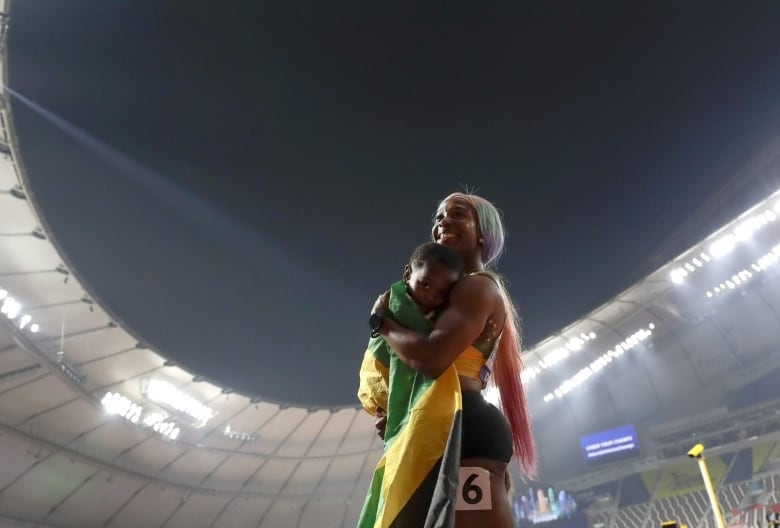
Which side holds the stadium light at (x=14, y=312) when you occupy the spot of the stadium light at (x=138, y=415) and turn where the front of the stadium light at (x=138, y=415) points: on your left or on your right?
on your right

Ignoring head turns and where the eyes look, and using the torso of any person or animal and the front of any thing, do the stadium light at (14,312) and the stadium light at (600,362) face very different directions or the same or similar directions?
very different directions

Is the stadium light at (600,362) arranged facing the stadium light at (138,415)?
yes

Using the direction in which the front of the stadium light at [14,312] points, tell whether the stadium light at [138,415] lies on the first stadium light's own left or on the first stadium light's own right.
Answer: on the first stadium light's own left

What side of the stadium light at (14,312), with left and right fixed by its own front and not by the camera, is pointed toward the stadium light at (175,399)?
left

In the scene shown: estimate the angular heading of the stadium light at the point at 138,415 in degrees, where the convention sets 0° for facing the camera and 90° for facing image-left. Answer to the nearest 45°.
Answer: approximately 315°

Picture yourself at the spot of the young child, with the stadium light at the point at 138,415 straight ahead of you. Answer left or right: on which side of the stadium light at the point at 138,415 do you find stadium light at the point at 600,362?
right

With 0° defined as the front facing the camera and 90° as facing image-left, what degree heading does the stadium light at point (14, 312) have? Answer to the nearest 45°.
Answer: approximately 315°

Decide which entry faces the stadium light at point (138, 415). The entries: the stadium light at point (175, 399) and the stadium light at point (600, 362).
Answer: the stadium light at point (600, 362)
